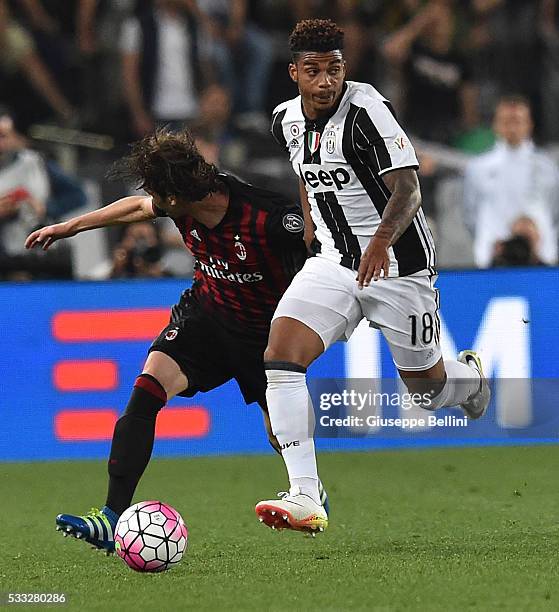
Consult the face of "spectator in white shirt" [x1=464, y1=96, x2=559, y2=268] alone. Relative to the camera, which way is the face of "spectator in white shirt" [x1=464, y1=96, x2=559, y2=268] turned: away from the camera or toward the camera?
toward the camera

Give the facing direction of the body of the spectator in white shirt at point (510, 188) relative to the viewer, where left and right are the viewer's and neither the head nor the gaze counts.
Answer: facing the viewer

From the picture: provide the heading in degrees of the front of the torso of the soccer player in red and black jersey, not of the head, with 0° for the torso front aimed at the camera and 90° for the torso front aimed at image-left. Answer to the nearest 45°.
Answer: approximately 45°

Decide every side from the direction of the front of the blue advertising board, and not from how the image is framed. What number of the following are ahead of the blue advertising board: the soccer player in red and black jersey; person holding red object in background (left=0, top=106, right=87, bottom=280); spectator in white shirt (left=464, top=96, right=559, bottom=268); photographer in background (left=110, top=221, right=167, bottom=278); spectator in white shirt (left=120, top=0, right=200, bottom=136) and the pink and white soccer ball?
2

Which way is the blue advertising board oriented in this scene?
toward the camera

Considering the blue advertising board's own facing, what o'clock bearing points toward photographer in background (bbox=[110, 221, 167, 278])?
The photographer in background is roughly at 6 o'clock from the blue advertising board.

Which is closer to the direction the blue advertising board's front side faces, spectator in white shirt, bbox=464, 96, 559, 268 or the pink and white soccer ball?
the pink and white soccer ball

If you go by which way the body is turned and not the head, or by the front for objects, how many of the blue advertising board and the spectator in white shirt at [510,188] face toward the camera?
2

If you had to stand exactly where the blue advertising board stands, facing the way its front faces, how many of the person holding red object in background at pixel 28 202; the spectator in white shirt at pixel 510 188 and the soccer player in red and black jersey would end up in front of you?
1

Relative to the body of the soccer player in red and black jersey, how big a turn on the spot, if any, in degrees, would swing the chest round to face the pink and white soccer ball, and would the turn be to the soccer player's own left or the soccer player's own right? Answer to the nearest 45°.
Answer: approximately 45° to the soccer player's own left

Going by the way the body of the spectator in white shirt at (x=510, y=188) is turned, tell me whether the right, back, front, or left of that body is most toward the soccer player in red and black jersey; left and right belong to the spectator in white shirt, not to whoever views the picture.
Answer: front

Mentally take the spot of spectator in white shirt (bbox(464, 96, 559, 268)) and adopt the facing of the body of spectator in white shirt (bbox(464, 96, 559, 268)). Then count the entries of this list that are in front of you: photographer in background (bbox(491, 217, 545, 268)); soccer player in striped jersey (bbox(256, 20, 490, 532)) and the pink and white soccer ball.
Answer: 3

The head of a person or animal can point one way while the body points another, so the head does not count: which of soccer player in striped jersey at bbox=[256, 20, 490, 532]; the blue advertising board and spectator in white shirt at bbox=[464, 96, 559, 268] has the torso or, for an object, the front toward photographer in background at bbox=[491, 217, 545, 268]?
the spectator in white shirt

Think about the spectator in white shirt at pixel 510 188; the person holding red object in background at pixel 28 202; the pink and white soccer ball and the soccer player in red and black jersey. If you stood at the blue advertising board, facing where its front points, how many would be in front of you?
2

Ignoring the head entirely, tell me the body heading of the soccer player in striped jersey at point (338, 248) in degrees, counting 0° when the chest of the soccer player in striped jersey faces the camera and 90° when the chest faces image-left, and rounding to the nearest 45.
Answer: approximately 45°
